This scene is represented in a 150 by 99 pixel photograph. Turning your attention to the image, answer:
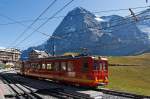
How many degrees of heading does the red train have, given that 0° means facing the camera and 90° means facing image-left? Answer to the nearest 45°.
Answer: approximately 315°
